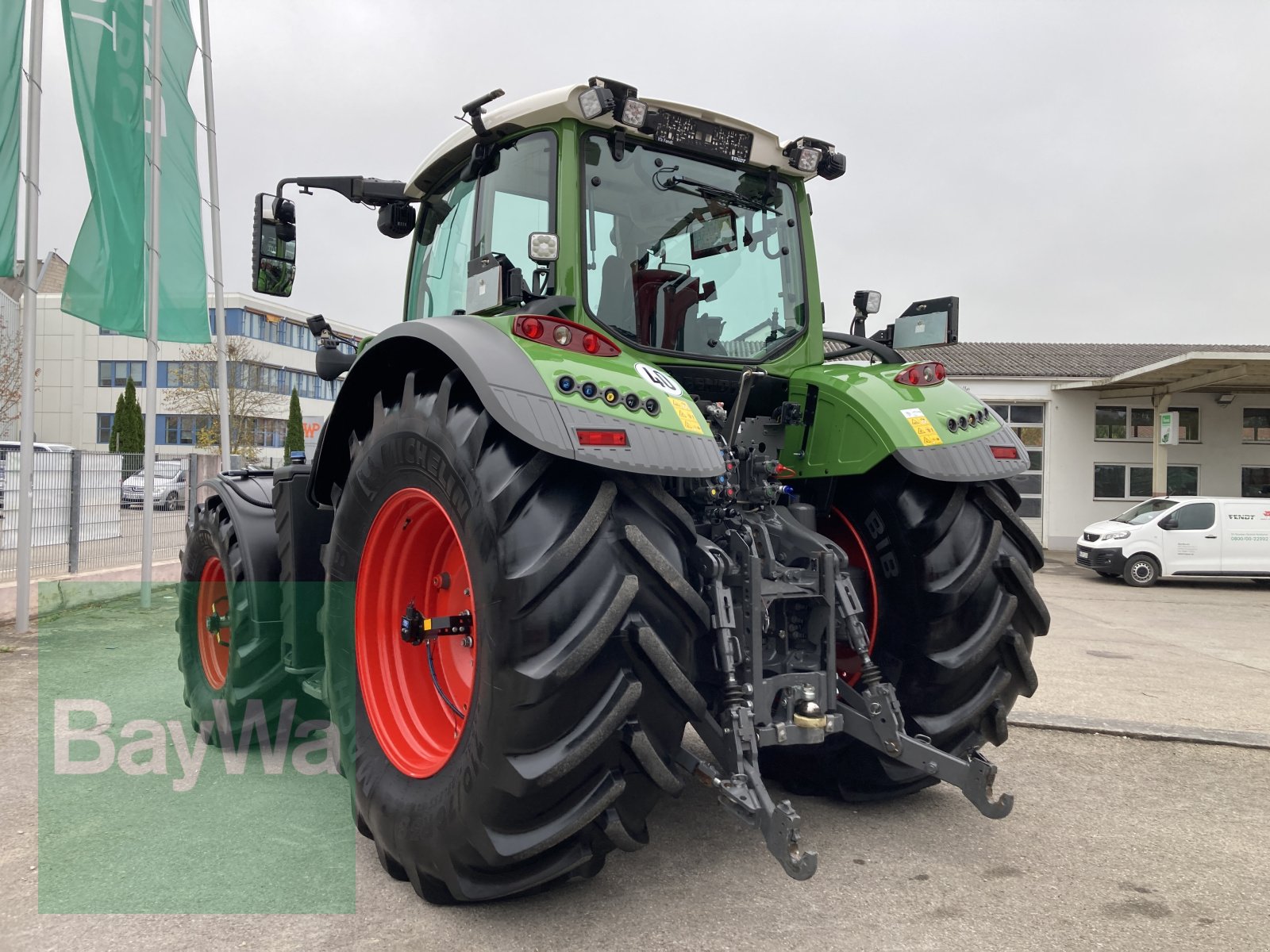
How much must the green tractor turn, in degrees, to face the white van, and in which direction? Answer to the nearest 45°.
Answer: approximately 90° to its right

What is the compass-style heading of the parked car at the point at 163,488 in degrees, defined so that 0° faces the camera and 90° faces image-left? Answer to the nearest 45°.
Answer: approximately 45°

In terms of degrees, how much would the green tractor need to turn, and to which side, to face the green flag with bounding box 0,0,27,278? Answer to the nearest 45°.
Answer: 0° — it already faces it

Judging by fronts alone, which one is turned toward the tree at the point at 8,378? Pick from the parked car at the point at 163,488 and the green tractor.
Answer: the green tractor

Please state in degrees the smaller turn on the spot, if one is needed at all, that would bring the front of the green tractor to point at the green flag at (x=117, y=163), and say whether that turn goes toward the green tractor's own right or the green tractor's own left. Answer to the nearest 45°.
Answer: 0° — it already faces it

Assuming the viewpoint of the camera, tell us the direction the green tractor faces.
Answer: facing away from the viewer and to the left of the viewer

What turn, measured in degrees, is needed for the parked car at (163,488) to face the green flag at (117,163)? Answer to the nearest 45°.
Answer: approximately 45° to its left

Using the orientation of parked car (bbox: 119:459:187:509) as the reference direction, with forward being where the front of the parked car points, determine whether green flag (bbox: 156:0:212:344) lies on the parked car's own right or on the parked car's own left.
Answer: on the parked car's own left
